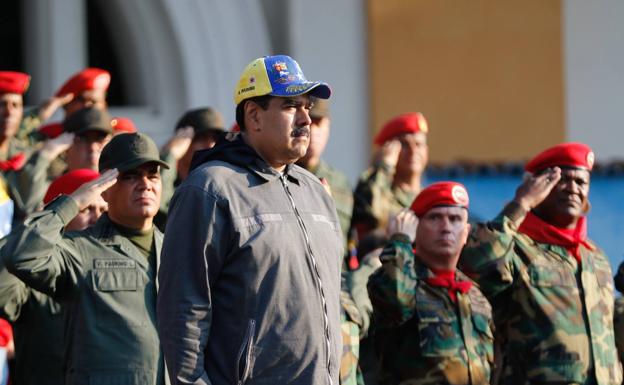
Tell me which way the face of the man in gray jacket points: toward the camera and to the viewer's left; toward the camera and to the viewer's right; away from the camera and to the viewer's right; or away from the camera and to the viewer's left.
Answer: toward the camera and to the viewer's right

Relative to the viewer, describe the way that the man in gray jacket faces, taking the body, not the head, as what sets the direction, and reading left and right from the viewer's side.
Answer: facing the viewer and to the right of the viewer
